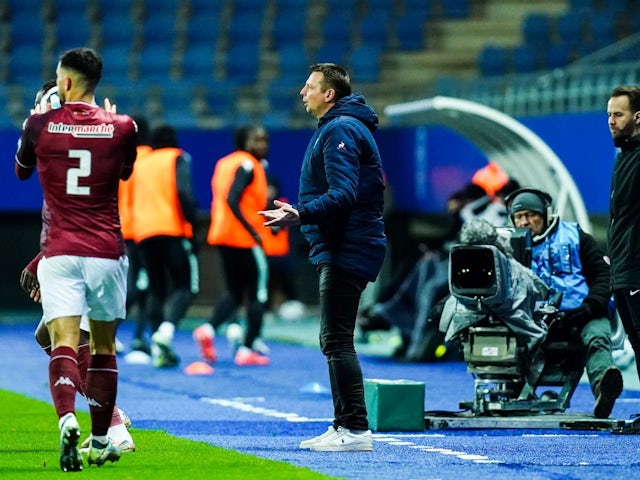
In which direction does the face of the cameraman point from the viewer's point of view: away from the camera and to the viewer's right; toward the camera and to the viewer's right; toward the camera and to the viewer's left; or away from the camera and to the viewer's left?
toward the camera and to the viewer's left

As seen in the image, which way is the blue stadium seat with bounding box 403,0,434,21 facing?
toward the camera

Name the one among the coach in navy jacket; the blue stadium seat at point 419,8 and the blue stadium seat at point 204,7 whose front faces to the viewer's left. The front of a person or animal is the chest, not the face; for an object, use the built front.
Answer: the coach in navy jacket

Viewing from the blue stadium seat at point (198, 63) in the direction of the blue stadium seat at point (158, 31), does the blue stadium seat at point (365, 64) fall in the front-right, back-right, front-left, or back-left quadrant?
back-right

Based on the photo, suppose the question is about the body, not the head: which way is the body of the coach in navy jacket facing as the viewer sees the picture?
to the viewer's left

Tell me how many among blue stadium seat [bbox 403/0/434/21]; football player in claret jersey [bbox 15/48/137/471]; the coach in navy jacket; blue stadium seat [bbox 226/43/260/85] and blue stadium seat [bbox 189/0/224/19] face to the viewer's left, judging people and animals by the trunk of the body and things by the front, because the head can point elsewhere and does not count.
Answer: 1

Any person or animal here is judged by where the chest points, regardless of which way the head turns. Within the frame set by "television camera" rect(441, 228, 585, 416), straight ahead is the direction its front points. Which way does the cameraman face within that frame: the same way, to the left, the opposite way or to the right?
the same way

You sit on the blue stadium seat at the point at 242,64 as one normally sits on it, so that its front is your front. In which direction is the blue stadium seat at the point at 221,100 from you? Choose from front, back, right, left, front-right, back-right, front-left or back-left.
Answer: front

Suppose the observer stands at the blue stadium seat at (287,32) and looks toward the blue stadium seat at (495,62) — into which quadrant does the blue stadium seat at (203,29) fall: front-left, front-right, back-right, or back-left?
back-right

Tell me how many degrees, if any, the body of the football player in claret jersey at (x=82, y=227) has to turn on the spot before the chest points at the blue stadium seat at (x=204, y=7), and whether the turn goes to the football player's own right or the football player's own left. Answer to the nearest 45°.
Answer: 0° — they already face it

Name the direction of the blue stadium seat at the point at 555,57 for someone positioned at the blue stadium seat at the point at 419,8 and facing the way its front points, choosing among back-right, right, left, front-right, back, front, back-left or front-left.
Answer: front-left

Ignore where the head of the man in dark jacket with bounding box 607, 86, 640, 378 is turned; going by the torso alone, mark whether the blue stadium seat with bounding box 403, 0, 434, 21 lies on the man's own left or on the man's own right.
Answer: on the man's own right

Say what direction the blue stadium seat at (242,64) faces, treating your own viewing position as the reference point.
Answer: facing the viewer

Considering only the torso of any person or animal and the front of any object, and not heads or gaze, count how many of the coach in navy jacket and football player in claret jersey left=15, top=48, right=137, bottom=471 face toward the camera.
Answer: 0

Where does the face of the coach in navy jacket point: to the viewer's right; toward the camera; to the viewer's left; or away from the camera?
to the viewer's left

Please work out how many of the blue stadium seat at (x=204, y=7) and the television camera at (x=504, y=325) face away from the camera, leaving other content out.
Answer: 0

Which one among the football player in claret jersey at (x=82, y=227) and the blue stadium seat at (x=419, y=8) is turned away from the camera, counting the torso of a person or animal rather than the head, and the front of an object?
the football player in claret jersey

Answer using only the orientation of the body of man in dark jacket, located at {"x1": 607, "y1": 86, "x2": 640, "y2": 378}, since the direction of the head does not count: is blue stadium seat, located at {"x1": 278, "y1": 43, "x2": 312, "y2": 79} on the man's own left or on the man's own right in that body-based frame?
on the man's own right

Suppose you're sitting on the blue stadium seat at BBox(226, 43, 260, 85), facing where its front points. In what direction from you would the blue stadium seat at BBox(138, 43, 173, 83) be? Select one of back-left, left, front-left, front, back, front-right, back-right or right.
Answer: right

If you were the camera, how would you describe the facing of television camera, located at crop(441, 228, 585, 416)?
facing the viewer and to the left of the viewer

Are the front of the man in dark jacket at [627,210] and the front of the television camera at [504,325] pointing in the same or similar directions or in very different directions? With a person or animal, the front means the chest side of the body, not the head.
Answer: same or similar directions

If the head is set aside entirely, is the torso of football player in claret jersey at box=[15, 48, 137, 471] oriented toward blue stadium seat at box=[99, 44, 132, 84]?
yes

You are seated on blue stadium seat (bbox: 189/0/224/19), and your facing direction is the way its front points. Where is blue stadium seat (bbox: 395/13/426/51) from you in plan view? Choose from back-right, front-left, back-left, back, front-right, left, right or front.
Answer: left
